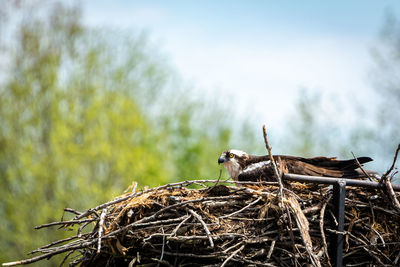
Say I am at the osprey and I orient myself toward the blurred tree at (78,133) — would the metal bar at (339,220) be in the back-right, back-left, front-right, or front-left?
back-right

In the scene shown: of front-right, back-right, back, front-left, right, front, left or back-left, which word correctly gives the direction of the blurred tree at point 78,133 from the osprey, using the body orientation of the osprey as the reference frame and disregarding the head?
front-right

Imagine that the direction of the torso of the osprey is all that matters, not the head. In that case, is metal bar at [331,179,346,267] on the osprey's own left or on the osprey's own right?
on the osprey's own left

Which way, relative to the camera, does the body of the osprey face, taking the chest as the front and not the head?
to the viewer's left
